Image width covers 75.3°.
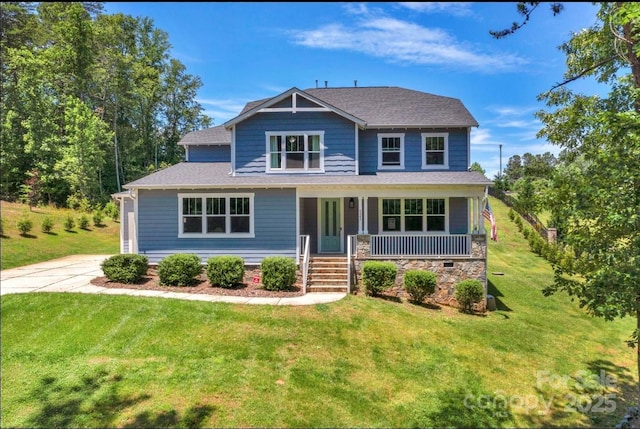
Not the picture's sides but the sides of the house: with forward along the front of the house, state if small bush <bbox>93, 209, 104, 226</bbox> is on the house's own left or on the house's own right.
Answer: on the house's own right

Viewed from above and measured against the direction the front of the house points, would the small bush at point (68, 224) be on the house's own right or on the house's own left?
on the house's own right

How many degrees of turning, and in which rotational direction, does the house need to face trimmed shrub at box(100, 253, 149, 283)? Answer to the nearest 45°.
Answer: approximately 90° to its right

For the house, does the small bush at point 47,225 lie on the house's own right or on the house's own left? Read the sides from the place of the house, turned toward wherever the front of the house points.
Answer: on the house's own right

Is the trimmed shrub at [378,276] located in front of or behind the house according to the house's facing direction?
in front

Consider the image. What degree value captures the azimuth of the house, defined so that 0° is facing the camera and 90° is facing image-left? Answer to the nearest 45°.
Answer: approximately 0°

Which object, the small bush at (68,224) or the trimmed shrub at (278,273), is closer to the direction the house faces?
the trimmed shrub

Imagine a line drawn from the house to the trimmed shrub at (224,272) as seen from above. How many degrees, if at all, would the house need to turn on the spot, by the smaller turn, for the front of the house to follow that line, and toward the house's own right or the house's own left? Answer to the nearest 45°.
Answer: approximately 45° to the house's own right

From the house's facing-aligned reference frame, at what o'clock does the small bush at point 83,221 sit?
The small bush is roughly at 4 o'clock from the house.
